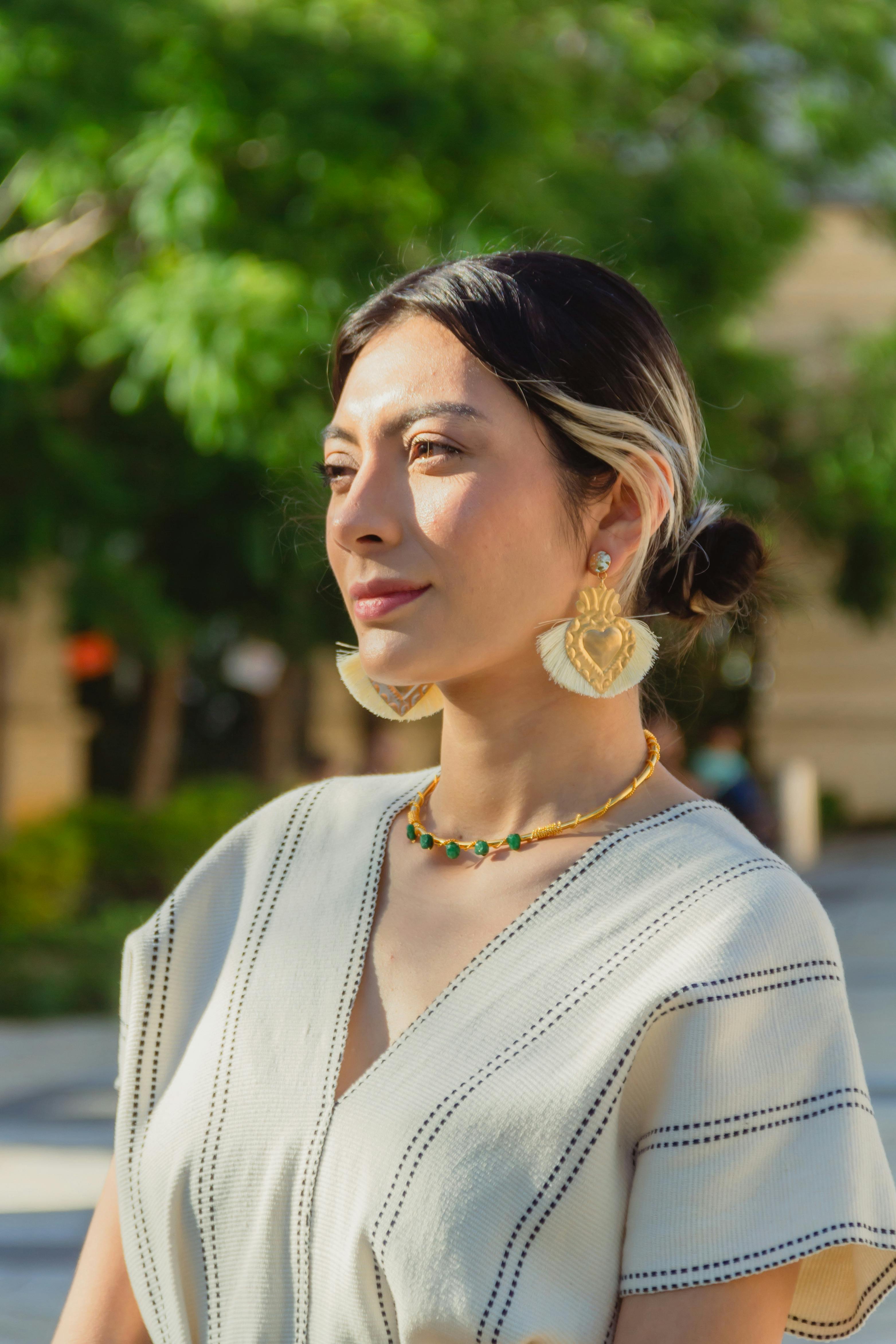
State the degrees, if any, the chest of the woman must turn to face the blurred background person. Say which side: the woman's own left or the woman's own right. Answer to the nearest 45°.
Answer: approximately 135° to the woman's own right

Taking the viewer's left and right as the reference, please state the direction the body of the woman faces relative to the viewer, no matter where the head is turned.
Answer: facing the viewer and to the left of the viewer

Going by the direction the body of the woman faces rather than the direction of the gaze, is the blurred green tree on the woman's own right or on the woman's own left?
on the woman's own right
